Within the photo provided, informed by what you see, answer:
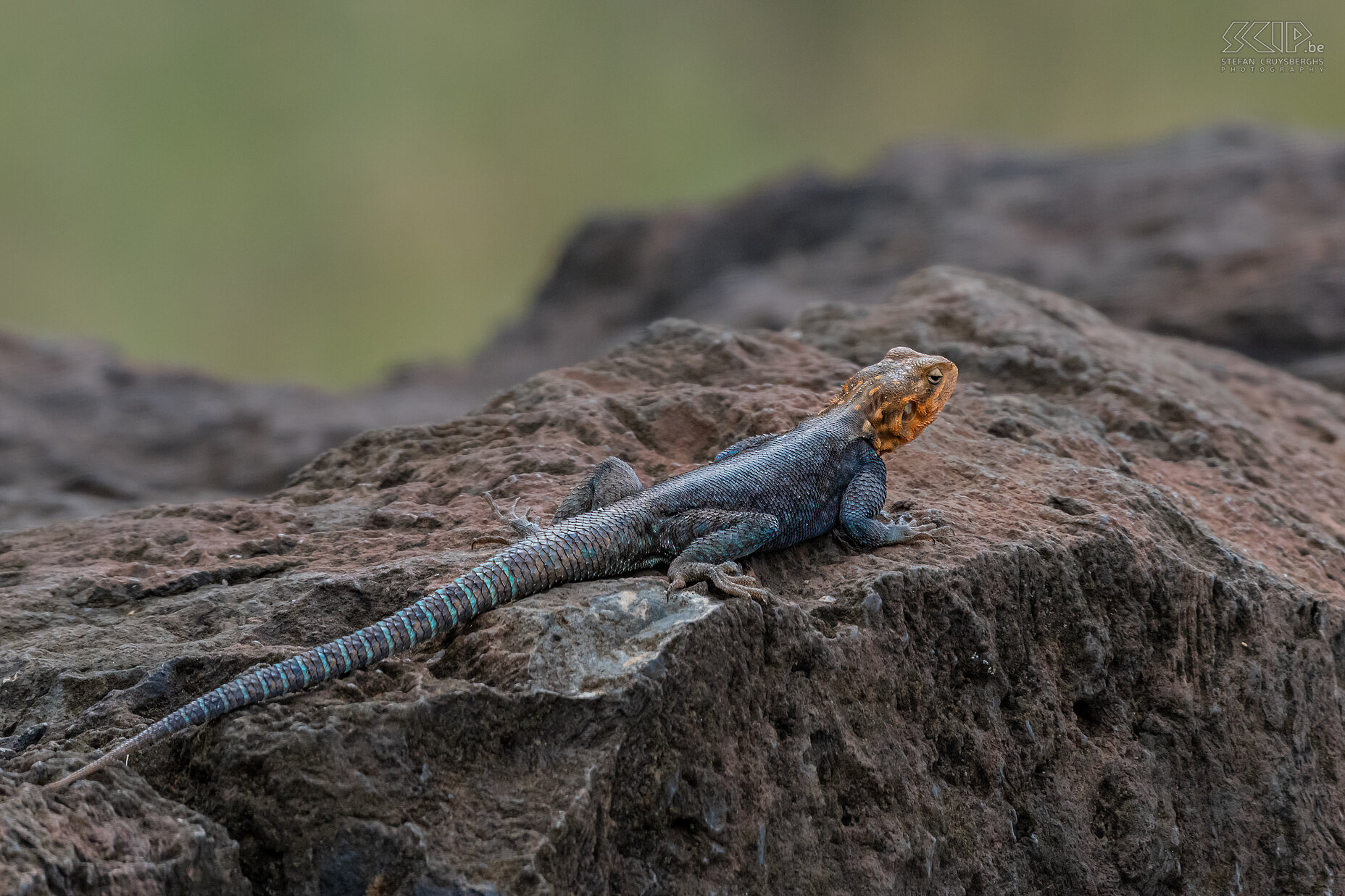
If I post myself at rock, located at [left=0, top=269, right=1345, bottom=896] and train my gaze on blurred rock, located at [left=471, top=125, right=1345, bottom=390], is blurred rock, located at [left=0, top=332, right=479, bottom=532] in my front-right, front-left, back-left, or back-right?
front-left

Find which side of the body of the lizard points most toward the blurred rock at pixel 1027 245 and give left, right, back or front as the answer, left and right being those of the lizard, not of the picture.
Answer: front

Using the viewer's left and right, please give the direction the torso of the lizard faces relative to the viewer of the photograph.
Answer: facing away from the viewer and to the right of the viewer

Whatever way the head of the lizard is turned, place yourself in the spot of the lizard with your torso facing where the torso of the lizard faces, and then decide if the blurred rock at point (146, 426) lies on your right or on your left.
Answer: on your left
